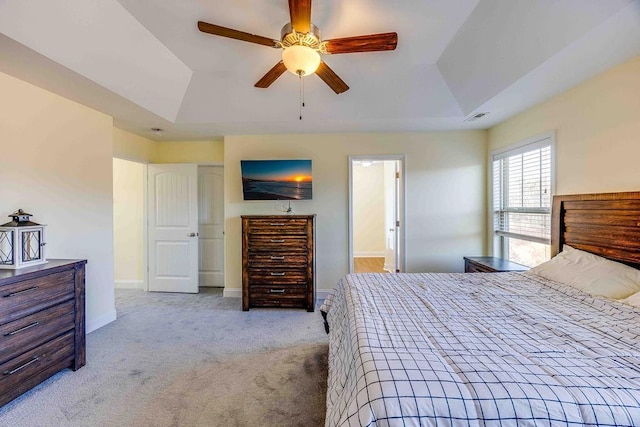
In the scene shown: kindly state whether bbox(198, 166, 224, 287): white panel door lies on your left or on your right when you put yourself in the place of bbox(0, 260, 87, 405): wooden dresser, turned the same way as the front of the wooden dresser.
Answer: on your left

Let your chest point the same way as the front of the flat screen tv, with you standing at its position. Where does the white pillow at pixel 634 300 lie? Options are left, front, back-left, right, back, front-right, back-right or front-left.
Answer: front-left

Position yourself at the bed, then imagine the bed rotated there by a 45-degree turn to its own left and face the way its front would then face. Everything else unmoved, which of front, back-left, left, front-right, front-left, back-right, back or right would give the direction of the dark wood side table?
back

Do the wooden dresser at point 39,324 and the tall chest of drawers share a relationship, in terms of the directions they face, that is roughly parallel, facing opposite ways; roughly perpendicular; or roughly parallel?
roughly perpendicular

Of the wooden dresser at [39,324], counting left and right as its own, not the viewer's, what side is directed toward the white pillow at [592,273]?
front

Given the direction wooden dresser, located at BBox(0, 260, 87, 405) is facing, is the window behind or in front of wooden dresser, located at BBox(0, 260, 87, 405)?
in front

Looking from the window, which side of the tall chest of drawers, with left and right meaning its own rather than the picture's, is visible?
left

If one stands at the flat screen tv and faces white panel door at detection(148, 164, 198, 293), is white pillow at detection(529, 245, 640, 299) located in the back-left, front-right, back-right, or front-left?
back-left

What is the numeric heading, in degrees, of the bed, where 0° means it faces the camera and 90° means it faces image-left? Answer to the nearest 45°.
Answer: approximately 45°

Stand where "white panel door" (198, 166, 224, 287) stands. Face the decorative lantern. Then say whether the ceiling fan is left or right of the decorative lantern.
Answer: left

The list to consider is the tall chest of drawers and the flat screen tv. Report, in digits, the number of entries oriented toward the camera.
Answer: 2

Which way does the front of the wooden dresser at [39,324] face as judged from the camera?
facing the viewer and to the right of the viewer

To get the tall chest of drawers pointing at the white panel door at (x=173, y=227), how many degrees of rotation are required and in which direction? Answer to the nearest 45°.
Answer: approximately 135° to its right

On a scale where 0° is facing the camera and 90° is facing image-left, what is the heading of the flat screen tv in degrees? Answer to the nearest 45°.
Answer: approximately 0°

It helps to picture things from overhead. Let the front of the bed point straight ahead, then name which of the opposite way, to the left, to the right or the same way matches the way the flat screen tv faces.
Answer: to the left

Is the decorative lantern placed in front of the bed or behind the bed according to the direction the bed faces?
in front
